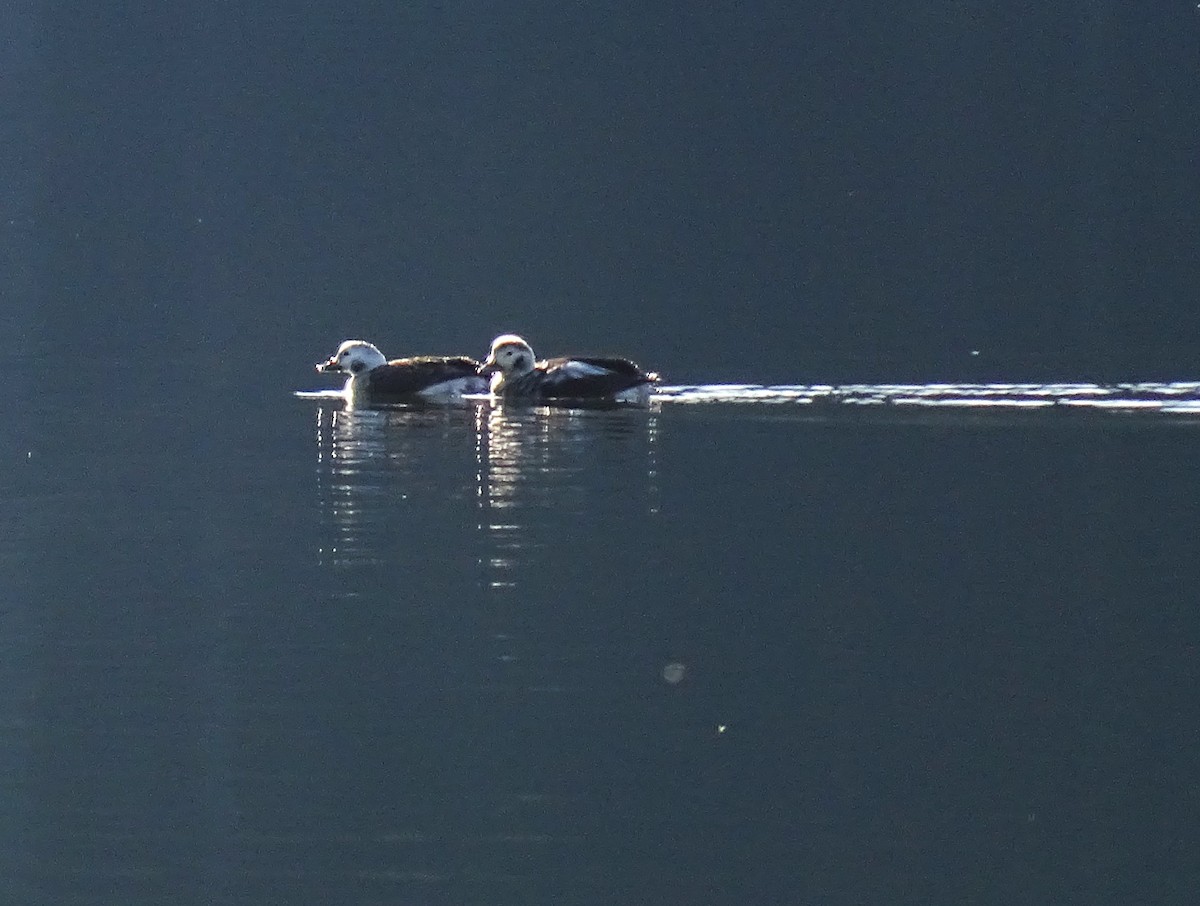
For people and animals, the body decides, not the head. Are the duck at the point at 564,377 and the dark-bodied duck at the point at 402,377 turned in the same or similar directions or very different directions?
same or similar directions

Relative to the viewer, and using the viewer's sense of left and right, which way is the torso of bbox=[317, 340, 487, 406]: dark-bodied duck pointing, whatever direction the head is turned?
facing to the left of the viewer

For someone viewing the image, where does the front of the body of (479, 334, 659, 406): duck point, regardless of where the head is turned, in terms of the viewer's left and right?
facing to the left of the viewer

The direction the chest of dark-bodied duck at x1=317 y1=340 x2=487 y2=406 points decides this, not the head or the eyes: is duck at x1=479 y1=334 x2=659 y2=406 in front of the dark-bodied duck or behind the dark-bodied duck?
behind

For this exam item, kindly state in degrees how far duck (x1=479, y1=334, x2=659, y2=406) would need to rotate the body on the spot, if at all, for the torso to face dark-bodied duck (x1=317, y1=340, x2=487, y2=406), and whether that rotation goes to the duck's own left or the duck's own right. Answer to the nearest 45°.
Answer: approximately 45° to the duck's own right

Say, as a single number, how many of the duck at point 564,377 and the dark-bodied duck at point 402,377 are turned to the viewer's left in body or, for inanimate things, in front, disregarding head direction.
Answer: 2
